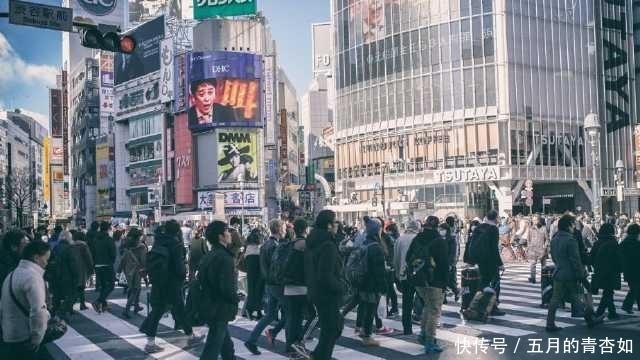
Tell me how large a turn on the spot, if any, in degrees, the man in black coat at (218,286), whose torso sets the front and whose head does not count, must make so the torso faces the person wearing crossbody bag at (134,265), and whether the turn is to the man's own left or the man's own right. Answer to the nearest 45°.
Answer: approximately 90° to the man's own left

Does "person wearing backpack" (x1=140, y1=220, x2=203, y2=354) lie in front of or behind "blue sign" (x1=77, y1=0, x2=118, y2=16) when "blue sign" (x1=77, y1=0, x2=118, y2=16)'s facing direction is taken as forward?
in front

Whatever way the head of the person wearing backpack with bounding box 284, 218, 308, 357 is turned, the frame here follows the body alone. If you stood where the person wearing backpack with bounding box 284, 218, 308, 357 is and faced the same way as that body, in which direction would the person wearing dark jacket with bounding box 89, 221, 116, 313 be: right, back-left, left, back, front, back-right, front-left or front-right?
back-left

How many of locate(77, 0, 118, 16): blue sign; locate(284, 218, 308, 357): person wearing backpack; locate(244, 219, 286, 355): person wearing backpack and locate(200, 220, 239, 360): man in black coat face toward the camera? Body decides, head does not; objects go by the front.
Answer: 1
